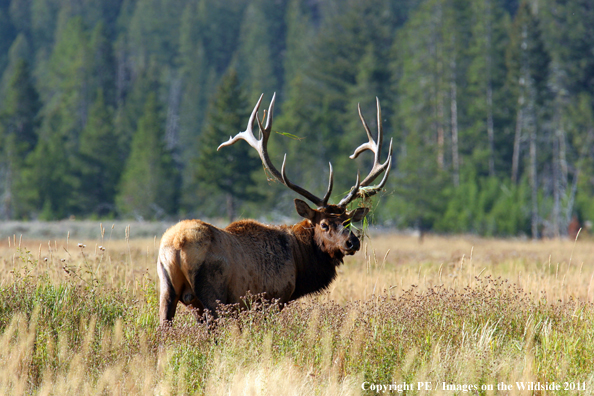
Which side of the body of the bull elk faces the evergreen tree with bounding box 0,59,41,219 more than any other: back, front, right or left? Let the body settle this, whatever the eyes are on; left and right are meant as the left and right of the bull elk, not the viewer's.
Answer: left

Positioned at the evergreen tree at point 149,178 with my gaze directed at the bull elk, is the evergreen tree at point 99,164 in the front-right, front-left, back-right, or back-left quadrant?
back-right

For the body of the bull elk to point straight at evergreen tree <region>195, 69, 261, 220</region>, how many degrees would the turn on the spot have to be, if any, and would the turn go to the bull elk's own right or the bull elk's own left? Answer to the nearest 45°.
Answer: approximately 45° to the bull elk's own left

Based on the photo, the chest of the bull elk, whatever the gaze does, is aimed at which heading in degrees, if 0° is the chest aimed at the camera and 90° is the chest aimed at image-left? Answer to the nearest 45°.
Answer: approximately 225°

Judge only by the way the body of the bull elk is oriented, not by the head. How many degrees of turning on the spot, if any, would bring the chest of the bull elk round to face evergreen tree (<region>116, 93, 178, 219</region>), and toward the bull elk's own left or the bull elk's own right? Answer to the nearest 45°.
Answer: approximately 45° to the bull elk's own left

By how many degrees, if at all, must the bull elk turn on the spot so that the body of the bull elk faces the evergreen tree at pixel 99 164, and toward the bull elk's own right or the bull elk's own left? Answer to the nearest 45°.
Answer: approximately 45° to the bull elk's own left
